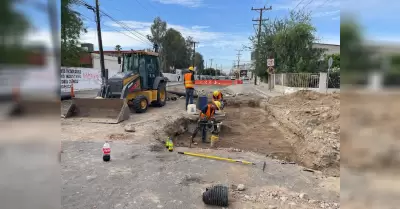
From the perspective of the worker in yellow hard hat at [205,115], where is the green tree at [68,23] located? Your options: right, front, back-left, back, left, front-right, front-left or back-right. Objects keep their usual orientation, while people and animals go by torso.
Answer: back-left

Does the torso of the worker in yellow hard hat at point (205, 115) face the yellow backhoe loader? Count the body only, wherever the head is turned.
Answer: no

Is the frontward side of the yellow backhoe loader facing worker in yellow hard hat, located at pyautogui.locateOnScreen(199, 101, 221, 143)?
no

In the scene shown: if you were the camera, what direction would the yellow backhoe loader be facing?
facing the viewer and to the left of the viewer

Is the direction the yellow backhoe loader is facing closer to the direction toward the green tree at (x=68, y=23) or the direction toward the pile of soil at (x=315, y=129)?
the green tree

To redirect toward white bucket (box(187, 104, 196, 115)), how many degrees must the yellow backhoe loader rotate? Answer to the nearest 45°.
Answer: approximately 135° to its left

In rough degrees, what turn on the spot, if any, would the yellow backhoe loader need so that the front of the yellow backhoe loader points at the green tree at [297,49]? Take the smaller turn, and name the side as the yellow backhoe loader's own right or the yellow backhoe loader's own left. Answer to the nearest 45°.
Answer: approximately 180°

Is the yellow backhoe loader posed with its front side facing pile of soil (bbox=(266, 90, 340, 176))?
no
